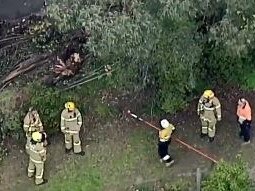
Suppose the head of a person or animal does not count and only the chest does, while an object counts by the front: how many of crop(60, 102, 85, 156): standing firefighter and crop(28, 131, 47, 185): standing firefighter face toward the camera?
1

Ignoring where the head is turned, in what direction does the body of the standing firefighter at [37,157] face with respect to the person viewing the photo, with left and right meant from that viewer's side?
facing away from the viewer and to the right of the viewer

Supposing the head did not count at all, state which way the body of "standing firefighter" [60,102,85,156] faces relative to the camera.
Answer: toward the camera

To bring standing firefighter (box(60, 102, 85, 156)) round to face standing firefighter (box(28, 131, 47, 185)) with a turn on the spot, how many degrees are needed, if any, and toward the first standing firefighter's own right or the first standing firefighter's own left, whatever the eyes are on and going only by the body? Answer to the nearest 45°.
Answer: approximately 45° to the first standing firefighter's own right

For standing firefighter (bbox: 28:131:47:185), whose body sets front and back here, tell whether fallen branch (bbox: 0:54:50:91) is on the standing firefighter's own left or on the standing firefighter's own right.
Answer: on the standing firefighter's own left

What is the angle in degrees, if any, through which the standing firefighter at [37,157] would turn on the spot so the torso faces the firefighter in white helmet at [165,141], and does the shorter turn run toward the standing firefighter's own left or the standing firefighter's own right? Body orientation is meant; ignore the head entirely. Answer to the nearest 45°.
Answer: approximately 45° to the standing firefighter's own right

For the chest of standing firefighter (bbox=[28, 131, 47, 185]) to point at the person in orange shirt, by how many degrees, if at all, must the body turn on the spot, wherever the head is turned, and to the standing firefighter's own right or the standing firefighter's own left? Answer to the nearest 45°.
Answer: approximately 45° to the standing firefighter's own right
